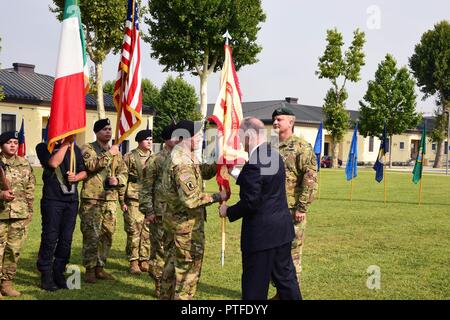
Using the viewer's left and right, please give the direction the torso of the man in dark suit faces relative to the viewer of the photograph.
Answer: facing away from the viewer and to the left of the viewer

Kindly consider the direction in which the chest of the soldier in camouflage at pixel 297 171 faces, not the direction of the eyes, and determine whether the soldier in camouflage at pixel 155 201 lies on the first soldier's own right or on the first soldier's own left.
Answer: on the first soldier's own right

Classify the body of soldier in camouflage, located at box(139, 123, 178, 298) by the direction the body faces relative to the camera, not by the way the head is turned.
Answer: to the viewer's right

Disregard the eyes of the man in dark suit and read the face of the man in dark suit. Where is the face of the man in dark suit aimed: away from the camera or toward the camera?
away from the camera

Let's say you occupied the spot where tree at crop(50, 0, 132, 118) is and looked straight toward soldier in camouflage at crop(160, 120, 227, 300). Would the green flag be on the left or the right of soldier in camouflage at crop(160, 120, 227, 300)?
left

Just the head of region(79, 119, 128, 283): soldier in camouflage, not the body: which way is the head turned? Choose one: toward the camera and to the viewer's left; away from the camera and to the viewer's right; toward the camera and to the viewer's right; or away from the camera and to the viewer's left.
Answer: toward the camera and to the viewer's right

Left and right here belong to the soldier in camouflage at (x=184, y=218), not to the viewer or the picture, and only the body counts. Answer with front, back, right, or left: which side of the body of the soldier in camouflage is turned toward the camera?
right

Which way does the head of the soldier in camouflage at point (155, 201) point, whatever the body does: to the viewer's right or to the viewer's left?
to the viewer's right

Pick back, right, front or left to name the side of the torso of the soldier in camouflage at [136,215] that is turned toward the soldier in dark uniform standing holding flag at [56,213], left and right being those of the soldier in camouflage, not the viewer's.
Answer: right

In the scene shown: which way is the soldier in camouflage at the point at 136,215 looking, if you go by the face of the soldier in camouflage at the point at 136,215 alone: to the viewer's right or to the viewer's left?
to the viewer's right

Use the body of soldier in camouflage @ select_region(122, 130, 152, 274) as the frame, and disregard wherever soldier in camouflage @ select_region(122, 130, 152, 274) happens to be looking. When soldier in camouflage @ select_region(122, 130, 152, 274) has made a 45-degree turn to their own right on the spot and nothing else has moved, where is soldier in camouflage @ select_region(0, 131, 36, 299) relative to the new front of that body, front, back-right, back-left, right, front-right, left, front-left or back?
front-right
